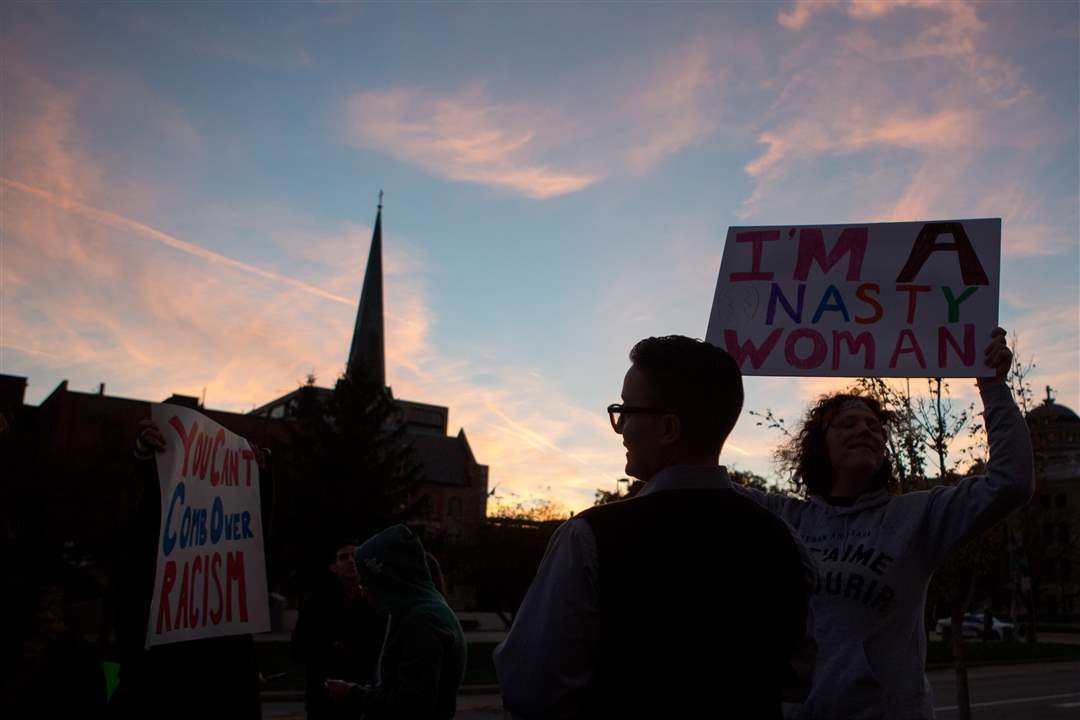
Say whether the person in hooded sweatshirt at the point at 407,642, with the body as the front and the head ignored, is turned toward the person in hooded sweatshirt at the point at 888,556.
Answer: no

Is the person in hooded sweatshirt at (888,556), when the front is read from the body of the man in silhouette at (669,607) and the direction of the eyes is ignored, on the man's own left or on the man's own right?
on the man's own right

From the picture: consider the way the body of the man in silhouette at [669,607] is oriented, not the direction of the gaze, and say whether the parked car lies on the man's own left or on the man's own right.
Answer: on the man's own right

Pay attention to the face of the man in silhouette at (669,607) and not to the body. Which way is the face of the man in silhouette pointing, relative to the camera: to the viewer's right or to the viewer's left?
to the viewer's left
